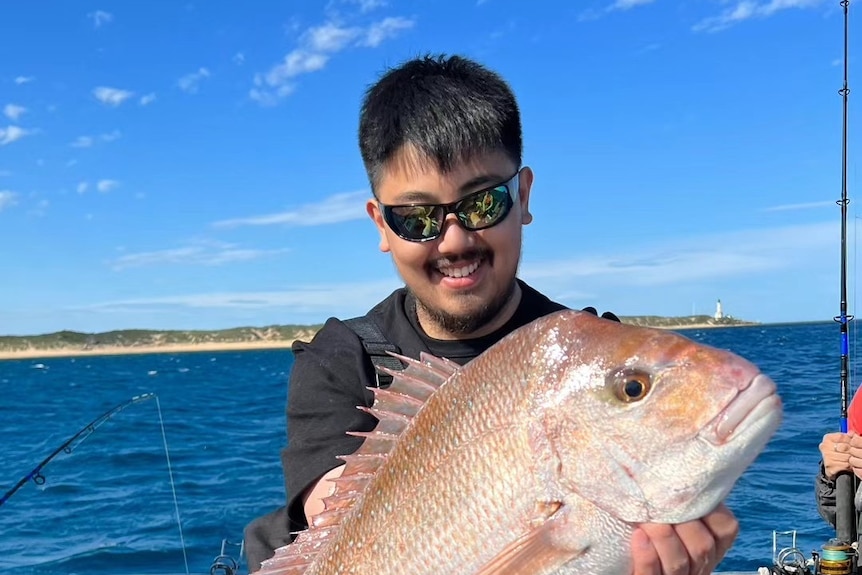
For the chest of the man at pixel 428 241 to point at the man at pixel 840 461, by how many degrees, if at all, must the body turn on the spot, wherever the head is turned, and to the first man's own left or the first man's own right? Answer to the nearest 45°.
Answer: approximately 135° to the first man's own left

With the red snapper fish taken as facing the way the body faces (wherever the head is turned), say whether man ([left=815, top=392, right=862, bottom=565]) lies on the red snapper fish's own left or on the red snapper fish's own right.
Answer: on the red snapper fish's own left

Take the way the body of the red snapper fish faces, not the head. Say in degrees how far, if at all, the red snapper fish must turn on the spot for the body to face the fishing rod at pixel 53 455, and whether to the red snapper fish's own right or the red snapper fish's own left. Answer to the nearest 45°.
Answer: approximately 135° to the red snapper fish's own left

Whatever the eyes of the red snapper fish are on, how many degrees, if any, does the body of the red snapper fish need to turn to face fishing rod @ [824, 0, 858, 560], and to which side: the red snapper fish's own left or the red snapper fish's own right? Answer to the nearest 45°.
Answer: approximately 45° to the red snapper fish's own left

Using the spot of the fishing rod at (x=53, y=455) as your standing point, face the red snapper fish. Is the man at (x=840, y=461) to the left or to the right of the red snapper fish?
left

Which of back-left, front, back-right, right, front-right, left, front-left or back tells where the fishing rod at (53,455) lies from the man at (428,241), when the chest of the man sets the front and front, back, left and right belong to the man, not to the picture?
back-right

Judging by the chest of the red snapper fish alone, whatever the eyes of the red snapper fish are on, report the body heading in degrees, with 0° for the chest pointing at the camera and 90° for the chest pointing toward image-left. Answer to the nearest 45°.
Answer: approximately 270°
